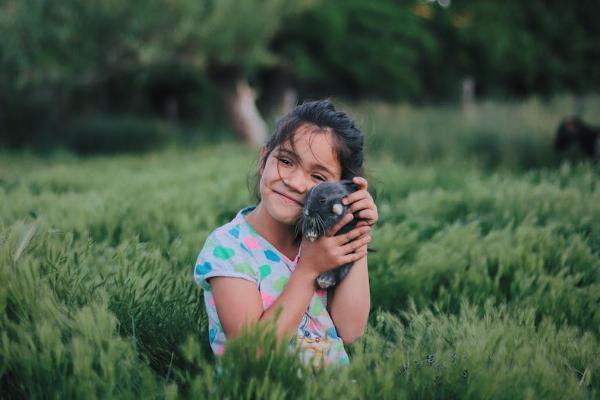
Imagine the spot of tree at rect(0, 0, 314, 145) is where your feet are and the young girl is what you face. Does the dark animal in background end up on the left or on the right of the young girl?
left

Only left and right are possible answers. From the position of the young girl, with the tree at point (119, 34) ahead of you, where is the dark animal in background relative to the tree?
right
